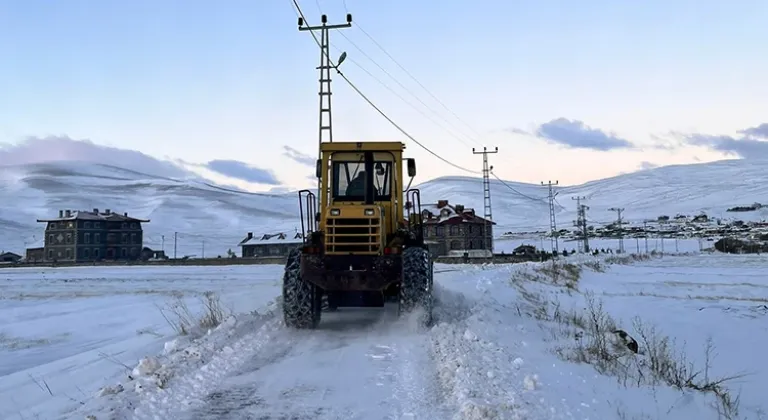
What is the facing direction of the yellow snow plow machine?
away from the camera
